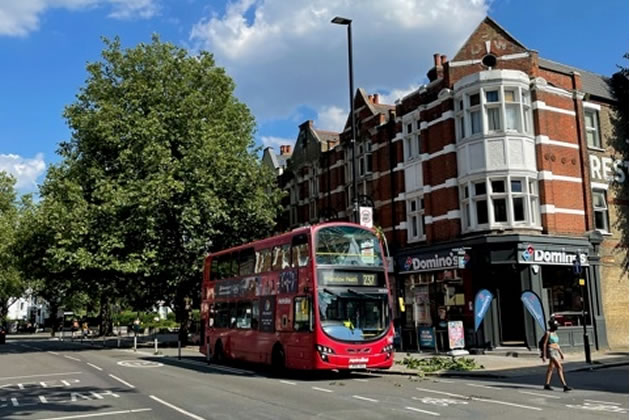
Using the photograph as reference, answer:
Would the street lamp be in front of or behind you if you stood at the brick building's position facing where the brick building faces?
in front

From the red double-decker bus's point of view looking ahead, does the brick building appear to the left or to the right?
on its left

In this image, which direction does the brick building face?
toward the camera

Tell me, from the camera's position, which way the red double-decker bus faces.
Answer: facing the viewer and to the right of the viewer

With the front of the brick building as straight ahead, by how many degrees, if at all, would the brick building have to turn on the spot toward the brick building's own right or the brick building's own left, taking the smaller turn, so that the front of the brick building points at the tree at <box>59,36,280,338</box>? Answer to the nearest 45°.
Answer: approximately 90° to the brick building's own right

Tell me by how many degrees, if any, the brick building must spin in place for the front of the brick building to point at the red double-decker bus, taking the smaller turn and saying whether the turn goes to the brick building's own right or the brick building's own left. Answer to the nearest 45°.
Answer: approximately 45° to the brick building's own right

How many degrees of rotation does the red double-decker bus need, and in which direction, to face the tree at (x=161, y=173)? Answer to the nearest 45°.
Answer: approximately 180°

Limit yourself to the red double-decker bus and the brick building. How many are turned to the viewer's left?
0
